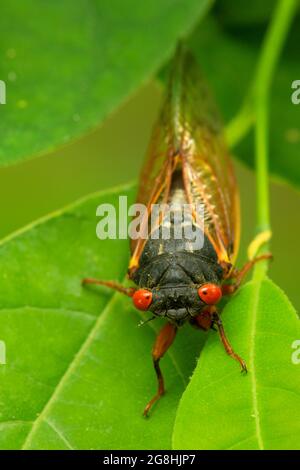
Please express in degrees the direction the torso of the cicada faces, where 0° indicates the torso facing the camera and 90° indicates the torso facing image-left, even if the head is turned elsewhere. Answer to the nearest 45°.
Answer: approximately 0°
